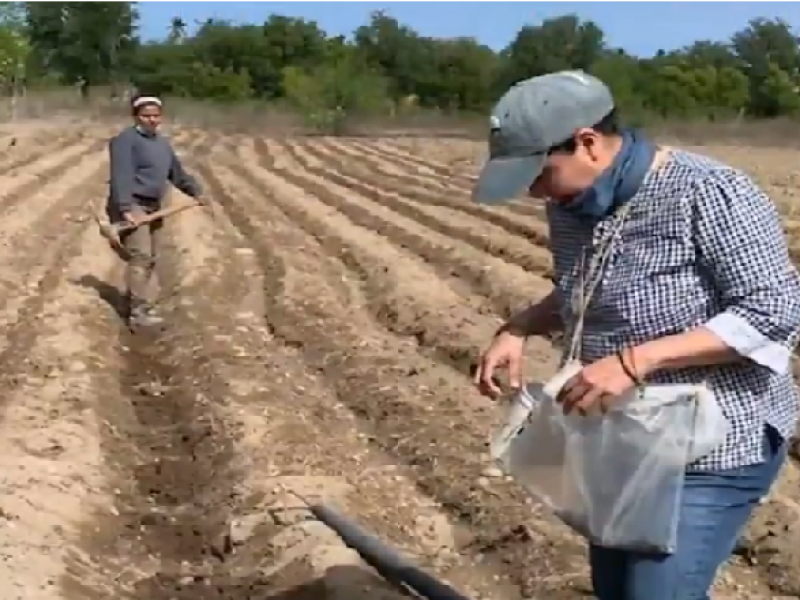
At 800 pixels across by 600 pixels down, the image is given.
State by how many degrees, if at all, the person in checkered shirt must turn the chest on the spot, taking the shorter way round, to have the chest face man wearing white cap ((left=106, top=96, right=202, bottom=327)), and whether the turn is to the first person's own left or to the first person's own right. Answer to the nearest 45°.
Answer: approximately 90° to the first person's own right
